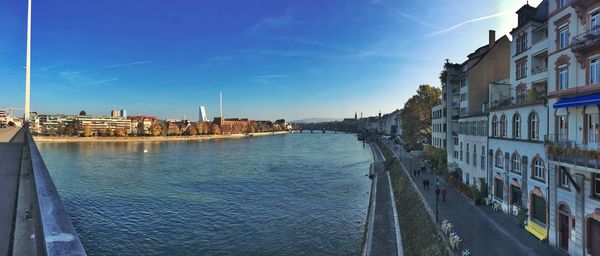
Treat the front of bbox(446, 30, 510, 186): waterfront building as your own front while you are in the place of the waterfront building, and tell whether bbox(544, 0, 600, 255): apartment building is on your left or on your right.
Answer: on your left

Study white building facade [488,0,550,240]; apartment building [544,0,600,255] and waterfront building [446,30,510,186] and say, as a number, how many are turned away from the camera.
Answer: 0

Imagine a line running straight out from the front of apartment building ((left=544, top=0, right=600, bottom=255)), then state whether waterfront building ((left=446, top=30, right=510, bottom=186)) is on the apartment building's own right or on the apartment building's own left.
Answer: on the apartment building's own right

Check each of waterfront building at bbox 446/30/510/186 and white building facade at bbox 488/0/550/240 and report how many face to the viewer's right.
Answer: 0

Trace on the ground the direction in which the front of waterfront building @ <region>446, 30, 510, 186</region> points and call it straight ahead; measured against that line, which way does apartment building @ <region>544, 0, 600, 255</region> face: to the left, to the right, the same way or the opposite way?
the same way

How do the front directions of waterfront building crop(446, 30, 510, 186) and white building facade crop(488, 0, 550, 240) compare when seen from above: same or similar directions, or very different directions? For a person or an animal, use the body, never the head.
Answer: same or similar directions

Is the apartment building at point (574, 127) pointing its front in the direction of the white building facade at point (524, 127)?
no

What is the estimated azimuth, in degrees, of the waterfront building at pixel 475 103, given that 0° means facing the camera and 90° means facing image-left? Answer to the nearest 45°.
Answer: approximately 45°

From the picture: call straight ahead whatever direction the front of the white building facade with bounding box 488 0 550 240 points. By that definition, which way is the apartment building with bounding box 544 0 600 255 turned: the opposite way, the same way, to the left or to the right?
the same way

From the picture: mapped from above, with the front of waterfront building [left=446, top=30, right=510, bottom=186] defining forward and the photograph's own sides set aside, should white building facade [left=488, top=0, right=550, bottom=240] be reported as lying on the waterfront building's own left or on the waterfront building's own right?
on the waterfront building's own left

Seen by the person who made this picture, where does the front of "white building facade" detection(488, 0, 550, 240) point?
facing the viewer and to the left of the viewer

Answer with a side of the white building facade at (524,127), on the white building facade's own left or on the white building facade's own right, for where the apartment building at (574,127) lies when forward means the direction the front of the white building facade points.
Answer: on the white building facade's own left
